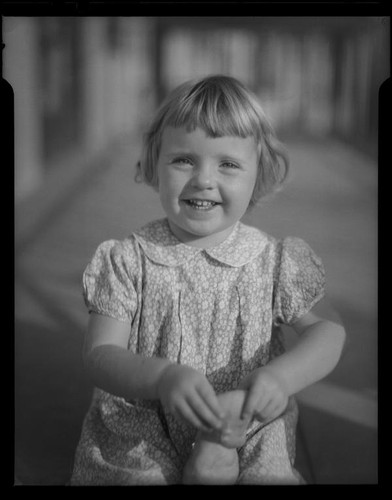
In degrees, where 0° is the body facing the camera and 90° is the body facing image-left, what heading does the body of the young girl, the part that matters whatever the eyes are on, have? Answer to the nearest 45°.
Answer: approximately 0°
